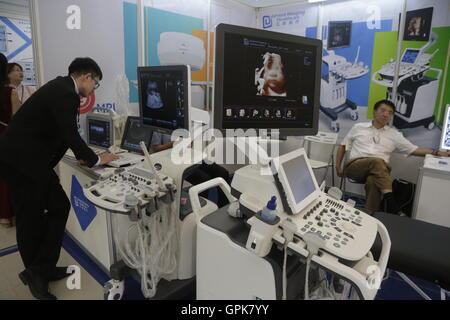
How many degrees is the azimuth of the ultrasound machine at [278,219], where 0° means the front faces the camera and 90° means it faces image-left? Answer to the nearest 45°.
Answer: approximately 315°

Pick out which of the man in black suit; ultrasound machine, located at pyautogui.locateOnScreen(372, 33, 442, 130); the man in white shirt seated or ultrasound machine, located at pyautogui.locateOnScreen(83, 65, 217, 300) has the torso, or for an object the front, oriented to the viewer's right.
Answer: the man in black suit

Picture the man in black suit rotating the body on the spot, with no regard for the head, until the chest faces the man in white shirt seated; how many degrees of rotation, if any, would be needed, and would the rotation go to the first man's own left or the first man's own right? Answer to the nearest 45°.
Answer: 0° — they already face them

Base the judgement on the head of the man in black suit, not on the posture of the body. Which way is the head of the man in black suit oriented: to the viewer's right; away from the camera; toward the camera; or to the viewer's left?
to the viewer's right

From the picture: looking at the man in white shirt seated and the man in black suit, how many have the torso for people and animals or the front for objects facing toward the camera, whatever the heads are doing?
1

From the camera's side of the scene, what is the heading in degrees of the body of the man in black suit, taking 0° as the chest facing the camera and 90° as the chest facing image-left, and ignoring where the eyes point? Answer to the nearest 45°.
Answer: approximately 270°

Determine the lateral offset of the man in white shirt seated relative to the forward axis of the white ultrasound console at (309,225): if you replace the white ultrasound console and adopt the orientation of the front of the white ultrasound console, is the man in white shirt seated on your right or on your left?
on your left

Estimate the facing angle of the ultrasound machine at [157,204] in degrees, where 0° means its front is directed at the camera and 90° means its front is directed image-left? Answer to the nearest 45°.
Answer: approximately 45°
